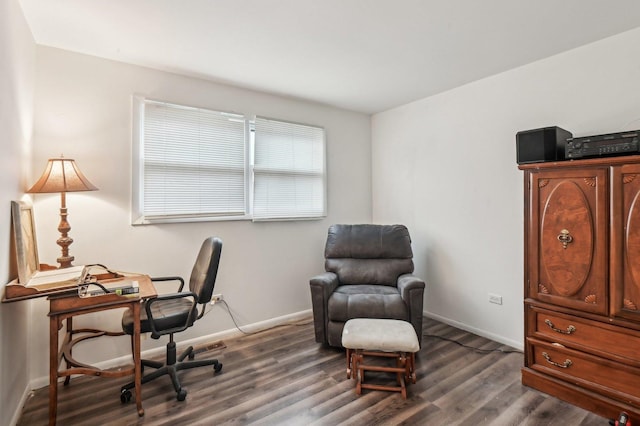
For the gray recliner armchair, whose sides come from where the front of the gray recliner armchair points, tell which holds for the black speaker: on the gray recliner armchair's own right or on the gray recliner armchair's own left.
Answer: on the gray recliner armchair's own left

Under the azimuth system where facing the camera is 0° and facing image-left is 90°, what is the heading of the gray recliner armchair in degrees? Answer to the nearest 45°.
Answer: approximately 0°

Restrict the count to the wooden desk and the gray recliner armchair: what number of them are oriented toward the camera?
1

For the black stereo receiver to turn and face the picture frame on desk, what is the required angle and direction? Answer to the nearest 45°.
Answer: approximately 45° to its right

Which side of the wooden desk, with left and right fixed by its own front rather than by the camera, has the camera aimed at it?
right

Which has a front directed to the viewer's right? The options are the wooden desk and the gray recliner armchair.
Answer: the wooden desk

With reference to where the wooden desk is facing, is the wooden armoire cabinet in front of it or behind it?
in front

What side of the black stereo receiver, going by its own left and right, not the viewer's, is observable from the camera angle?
front

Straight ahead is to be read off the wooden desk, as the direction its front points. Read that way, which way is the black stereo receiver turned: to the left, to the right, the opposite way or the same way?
the opposite way

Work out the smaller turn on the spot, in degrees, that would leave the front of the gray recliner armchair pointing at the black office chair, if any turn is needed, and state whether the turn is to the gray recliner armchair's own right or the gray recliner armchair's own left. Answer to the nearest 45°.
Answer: approximately 45° to the gray recliner armchair's own right

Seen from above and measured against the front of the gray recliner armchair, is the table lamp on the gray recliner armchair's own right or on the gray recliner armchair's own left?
on the gray recliner armchair's own right
